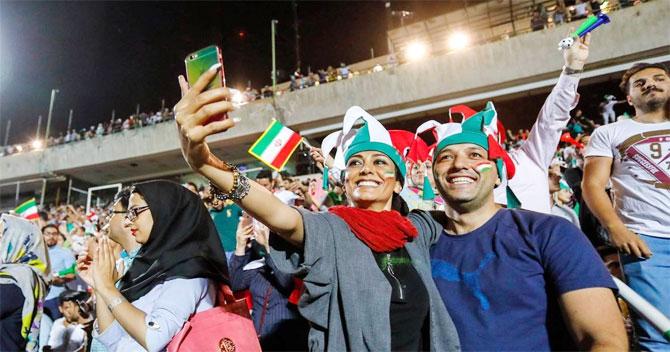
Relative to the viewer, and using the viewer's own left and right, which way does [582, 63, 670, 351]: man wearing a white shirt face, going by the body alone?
facing the viewer

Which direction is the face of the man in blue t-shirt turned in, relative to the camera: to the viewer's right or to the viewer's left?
to the viewer's left

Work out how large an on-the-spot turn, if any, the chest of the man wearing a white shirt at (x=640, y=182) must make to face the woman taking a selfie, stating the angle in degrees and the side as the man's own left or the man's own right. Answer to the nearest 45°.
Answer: approximately 45° to the man's own right

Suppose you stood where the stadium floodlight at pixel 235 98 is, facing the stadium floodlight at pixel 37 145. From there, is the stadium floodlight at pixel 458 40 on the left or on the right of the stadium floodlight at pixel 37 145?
right

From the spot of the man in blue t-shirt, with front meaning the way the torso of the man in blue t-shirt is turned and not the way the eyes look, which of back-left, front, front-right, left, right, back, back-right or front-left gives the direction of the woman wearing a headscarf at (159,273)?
front-right

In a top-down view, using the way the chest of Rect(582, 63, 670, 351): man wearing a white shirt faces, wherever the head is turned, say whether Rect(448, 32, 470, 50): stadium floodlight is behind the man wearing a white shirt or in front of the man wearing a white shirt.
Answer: behind

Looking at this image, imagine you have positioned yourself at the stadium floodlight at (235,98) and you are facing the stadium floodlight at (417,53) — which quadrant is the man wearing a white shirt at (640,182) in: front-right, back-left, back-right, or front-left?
front-right

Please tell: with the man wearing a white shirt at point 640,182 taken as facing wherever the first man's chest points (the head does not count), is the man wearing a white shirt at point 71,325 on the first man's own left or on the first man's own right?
on the first man's own right

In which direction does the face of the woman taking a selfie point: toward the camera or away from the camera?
toward the camera

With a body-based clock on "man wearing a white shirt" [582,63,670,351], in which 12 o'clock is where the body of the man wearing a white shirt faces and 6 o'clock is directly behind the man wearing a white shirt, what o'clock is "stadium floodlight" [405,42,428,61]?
The stadium floodlight is roughly at 5 o'clock from the man wearing a white shirt.

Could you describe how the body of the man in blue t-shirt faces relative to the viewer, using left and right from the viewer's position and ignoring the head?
facing the viewer and to the left of the viewer
